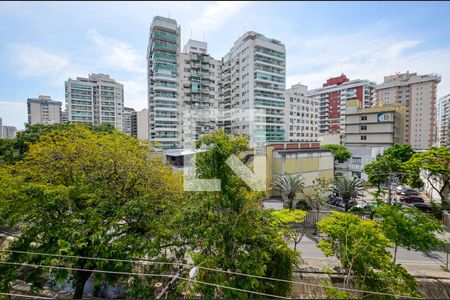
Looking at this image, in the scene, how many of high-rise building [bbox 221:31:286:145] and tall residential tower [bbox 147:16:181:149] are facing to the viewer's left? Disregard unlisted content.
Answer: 0

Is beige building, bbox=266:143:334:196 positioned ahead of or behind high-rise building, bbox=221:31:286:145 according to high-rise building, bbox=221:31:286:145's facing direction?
ahead

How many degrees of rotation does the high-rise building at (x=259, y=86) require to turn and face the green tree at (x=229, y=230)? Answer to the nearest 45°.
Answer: approximately 45° to its right

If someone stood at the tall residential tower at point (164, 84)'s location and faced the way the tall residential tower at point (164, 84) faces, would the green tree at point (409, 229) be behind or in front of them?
in front

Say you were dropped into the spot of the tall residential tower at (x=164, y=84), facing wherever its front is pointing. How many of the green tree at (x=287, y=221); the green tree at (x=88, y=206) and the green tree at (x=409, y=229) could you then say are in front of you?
3

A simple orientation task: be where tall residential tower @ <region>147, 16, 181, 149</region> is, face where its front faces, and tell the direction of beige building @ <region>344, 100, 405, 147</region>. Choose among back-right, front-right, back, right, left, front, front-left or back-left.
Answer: left

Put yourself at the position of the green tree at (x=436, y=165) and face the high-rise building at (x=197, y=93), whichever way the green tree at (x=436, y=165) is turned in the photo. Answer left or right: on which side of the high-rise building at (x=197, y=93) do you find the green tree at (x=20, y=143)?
left
